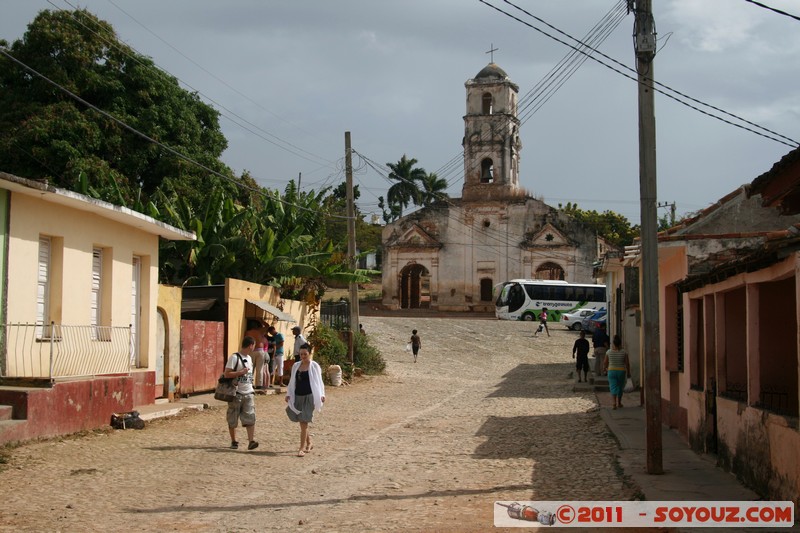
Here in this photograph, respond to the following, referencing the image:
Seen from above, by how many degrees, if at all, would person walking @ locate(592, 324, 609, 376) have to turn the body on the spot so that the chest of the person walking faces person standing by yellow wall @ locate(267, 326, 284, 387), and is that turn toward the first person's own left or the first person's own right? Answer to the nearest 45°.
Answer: approximately 135° to the first person's own left

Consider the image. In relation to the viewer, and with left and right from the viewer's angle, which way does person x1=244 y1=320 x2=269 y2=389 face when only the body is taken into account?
facing away from the viewer

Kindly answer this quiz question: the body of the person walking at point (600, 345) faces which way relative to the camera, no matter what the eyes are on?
away from the camera

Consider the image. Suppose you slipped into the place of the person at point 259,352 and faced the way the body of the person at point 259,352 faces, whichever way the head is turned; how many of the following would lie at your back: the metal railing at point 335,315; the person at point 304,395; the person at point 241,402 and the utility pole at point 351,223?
2

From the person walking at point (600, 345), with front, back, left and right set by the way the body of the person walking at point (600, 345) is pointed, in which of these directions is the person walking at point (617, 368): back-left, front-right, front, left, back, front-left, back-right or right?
back
